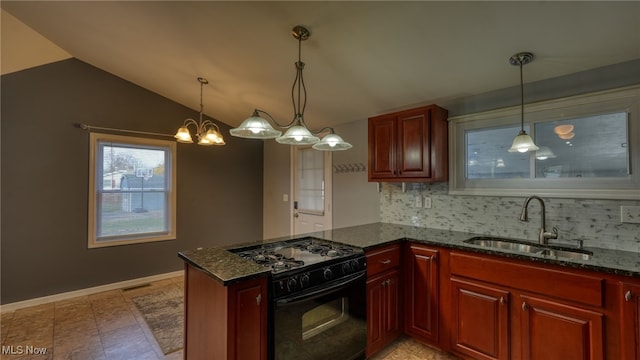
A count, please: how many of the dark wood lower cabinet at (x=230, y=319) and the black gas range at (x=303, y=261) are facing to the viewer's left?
0

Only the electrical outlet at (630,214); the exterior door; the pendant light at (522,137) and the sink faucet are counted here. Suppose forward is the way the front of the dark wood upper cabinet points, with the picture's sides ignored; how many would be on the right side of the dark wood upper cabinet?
1

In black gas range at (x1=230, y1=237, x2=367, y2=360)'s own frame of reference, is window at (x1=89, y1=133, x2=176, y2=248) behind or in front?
behind

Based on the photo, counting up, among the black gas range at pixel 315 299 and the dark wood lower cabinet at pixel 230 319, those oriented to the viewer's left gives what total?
0

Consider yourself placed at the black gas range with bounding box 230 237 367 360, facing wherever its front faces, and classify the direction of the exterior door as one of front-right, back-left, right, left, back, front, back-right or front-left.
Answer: back-left

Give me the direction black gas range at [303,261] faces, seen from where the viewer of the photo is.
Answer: facing the viewer and to the right of the viewer

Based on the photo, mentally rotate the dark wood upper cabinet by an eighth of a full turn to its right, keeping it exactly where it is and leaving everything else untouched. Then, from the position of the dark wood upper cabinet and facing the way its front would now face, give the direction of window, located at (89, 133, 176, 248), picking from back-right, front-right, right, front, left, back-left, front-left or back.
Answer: front
